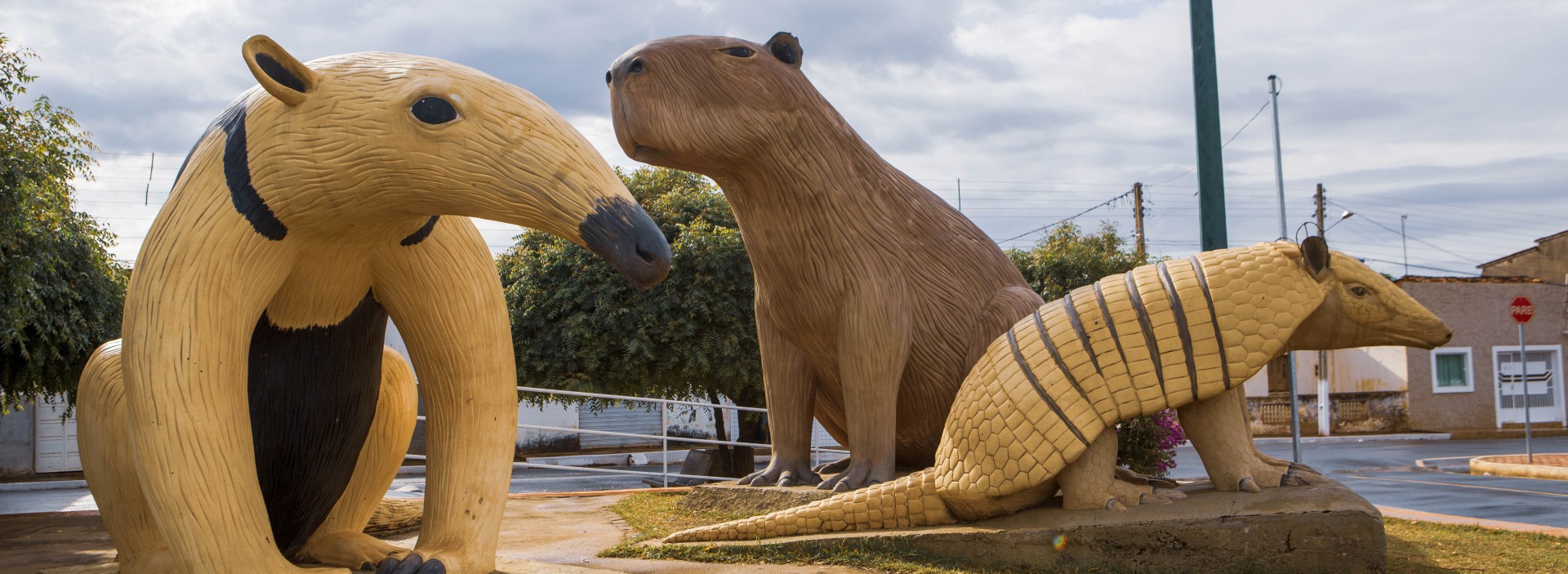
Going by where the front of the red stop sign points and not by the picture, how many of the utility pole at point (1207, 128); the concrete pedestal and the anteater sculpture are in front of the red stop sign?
3

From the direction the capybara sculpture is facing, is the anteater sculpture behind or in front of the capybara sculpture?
in front

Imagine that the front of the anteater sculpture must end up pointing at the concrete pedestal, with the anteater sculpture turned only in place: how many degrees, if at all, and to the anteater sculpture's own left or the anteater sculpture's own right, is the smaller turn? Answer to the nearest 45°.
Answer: approximately 45° to the anteater sculpture's own left

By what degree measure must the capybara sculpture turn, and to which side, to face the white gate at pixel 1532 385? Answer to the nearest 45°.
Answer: approximately 180°

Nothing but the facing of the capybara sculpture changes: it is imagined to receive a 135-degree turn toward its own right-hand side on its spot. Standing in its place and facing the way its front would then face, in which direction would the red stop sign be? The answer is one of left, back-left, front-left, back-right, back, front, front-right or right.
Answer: front-right

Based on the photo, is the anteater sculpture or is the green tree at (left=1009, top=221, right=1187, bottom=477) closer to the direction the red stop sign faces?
the anteater sculpture

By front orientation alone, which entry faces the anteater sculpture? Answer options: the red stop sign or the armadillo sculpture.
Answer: the red stop sign

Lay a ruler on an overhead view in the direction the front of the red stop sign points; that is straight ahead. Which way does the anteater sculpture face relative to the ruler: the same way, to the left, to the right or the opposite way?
to the left

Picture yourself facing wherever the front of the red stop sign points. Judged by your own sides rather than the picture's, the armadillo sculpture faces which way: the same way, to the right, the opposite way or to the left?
to the left

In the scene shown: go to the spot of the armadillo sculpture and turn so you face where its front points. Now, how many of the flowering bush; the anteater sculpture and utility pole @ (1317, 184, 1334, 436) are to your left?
2

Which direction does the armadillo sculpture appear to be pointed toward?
to the viewer's right

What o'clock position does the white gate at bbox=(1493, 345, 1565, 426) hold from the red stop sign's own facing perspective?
The white gate is roughly at 6 o'clock from the red stop sign.

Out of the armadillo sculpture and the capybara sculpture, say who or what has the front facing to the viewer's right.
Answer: the armadillo sculpture
